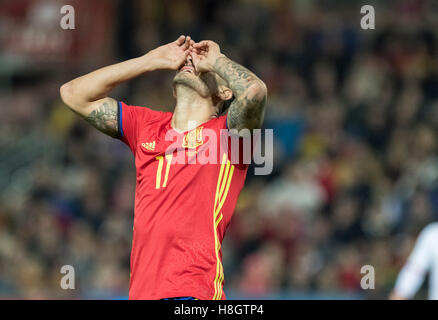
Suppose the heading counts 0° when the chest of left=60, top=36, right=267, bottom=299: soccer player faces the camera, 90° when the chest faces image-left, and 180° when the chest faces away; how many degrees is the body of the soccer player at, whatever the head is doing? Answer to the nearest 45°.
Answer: approximately 45°

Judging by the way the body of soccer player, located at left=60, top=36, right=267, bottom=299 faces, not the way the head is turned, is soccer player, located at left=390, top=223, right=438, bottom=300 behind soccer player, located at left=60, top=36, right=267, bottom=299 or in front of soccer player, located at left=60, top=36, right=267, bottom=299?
behind
